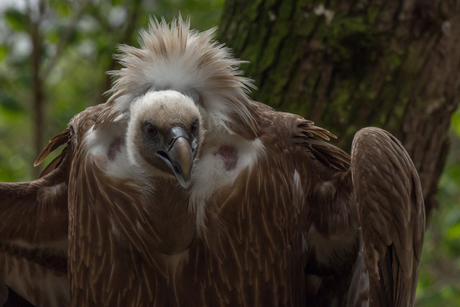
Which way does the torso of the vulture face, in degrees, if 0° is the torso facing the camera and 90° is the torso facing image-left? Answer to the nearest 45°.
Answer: approximately 0°

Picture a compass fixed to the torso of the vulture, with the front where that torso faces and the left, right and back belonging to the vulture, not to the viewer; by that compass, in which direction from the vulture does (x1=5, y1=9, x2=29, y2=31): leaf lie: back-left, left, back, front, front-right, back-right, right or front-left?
back-right

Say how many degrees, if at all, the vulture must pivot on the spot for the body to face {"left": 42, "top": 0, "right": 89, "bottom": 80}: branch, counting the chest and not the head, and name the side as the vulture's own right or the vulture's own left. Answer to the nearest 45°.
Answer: approximately 135° to the vulture's own right
